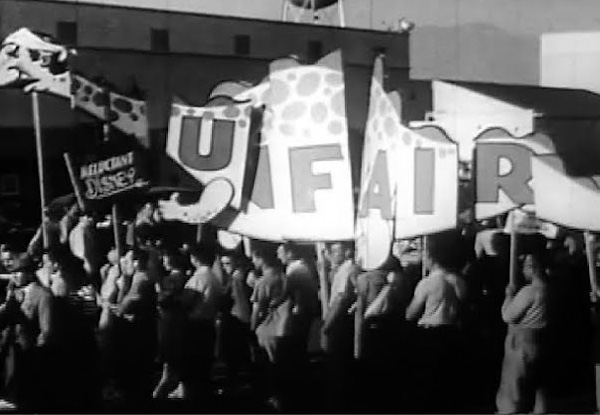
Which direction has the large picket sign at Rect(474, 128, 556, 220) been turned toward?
toward the camera

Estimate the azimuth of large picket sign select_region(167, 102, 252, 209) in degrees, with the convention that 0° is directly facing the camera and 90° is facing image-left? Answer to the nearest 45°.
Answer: approximately 0°

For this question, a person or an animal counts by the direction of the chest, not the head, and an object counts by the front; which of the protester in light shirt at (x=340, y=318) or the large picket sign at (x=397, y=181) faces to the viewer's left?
the protester in light shirt

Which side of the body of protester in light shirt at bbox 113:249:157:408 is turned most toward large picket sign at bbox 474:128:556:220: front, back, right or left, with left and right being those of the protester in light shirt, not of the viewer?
back

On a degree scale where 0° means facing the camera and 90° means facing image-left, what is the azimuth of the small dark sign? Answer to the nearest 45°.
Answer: approximately 0°

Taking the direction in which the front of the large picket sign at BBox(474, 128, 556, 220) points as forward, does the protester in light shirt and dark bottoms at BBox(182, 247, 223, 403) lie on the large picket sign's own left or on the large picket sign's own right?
on the large picket sign's own right

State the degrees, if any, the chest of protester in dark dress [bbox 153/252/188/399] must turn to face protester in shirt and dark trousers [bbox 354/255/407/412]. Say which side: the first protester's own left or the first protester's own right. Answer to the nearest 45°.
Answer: approximately 180°

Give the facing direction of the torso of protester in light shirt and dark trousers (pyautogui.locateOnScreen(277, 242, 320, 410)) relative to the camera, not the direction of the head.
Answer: to the viewer's left

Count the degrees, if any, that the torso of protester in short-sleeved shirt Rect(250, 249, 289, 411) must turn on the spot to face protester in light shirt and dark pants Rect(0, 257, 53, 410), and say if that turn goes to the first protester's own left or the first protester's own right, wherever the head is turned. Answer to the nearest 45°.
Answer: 0° — they already face them

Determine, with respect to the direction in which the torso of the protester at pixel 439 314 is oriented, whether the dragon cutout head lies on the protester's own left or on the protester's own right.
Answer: on the protester's own left

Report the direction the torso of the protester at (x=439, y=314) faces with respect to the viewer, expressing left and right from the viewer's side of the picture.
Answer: facing away from the viewer and to the left of the viewer

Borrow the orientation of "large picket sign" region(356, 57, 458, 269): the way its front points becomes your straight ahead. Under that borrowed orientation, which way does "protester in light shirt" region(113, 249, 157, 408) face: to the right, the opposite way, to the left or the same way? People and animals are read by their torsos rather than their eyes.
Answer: to the right

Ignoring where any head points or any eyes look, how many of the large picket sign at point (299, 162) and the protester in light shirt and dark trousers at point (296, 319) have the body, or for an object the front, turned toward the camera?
1
